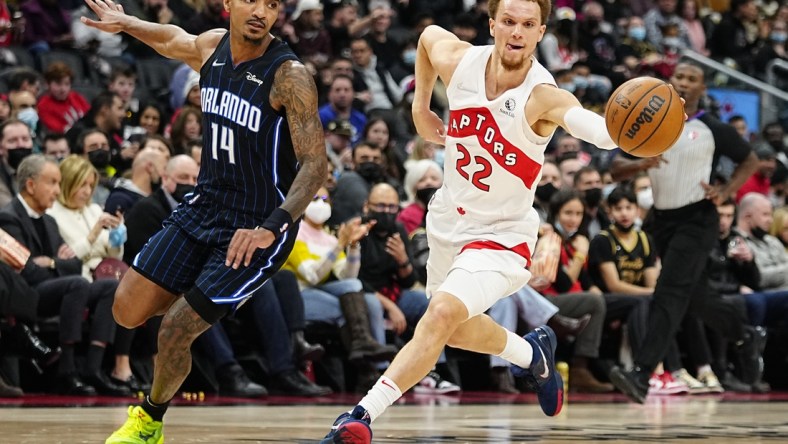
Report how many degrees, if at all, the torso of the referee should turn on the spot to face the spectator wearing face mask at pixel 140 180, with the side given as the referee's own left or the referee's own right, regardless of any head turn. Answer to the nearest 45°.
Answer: approximately 45° to the referee's own right

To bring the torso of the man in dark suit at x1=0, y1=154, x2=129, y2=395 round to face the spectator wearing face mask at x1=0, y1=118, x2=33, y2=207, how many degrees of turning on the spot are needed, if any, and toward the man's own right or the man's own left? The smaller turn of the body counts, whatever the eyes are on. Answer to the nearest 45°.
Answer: approximately 135° to the man's own left

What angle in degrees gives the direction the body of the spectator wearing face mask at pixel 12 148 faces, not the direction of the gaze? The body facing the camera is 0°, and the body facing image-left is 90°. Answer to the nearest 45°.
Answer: approximately 315°

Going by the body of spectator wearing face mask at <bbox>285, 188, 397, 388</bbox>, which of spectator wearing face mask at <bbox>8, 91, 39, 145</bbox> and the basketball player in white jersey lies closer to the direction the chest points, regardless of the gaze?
the basketball player in white jersey

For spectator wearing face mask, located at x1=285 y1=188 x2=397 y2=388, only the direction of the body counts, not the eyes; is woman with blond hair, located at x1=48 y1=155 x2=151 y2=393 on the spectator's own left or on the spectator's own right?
on the spectator's own right

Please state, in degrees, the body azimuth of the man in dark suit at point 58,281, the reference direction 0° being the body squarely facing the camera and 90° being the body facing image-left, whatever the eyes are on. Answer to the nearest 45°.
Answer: approximately 315°

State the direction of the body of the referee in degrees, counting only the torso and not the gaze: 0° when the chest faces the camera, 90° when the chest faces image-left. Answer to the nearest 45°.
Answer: approximately 45°

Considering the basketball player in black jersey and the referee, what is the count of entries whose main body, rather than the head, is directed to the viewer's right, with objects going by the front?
0

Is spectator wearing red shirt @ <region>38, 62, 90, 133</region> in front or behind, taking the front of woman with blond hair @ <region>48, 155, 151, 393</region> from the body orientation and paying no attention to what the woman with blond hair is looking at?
behind

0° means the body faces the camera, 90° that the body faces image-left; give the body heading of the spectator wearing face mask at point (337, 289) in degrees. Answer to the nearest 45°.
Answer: approximately 315°

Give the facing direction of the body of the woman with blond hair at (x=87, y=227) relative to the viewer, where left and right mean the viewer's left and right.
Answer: facing the viewer and to the right of the viewer

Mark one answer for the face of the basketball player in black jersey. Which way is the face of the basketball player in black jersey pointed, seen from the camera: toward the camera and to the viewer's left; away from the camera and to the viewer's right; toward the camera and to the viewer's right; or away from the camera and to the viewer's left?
toward the camera and to the viewer's right

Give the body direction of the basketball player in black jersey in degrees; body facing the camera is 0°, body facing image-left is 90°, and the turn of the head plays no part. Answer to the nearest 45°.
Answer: approximately 45°

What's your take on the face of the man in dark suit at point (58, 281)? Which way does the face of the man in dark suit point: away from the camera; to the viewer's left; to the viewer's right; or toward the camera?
to the viewer's right
